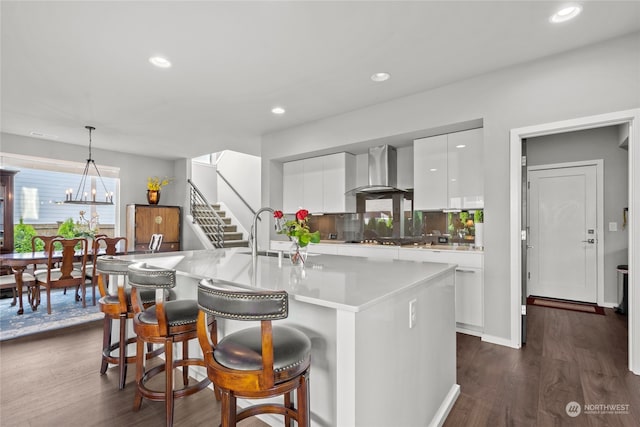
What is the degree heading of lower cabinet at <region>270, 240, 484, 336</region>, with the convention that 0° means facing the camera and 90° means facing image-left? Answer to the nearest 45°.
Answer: approximately 45°

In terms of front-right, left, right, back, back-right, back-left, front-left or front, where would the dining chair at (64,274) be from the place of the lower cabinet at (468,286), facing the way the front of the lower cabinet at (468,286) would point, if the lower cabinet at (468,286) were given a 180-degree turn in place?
back-left

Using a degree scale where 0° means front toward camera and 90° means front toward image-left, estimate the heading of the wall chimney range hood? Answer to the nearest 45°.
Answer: approximately 45°

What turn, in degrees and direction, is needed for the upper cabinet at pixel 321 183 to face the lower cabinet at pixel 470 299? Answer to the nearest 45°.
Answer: approximately 90° to its left

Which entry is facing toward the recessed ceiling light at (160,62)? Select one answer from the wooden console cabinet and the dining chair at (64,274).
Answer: the wooden console cabinet

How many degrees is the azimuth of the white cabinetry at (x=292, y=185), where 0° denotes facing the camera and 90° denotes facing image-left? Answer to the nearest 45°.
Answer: approximately 45°

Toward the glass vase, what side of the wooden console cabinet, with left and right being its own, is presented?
front

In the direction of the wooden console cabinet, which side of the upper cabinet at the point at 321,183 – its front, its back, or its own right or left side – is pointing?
right

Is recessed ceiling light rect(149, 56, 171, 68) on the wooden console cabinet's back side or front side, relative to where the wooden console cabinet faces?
on the front side

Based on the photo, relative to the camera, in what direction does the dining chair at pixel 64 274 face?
facing away from the viewer and to the left of the viewer

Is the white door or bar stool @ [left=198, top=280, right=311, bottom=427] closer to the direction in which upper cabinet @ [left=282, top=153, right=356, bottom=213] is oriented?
the bar stool

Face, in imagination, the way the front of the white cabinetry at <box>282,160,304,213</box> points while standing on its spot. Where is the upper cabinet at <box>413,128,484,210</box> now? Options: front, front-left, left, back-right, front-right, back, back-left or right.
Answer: left

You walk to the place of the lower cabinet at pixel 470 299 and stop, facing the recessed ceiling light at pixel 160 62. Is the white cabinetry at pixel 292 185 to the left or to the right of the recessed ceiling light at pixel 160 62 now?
right

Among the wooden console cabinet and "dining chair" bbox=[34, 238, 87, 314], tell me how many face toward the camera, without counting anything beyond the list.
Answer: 1
